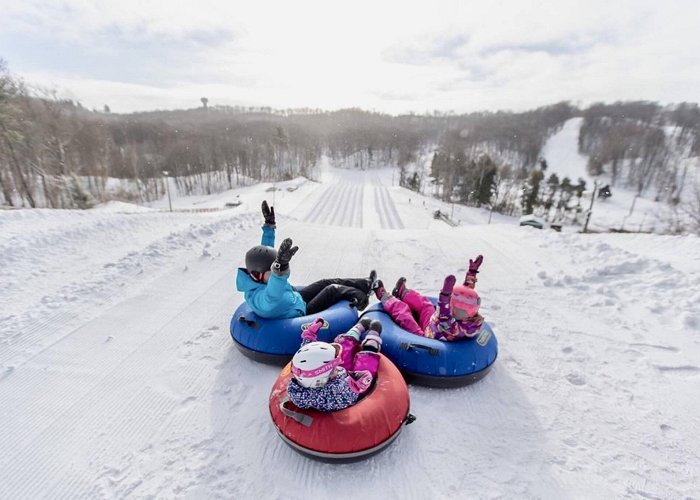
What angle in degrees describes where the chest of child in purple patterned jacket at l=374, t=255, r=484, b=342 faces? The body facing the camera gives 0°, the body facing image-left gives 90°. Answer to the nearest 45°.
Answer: approximately 135°

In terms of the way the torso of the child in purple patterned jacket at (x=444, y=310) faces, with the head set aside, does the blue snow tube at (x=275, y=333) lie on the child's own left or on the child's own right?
on the child's own left

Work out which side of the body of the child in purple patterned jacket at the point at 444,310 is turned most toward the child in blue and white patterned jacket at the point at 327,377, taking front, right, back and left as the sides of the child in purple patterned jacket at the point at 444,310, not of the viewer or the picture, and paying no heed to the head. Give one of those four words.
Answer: left

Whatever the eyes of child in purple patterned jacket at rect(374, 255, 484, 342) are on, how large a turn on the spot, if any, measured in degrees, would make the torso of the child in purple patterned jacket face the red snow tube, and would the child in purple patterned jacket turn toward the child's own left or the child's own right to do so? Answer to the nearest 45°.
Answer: approximately 90° to the child's own left
